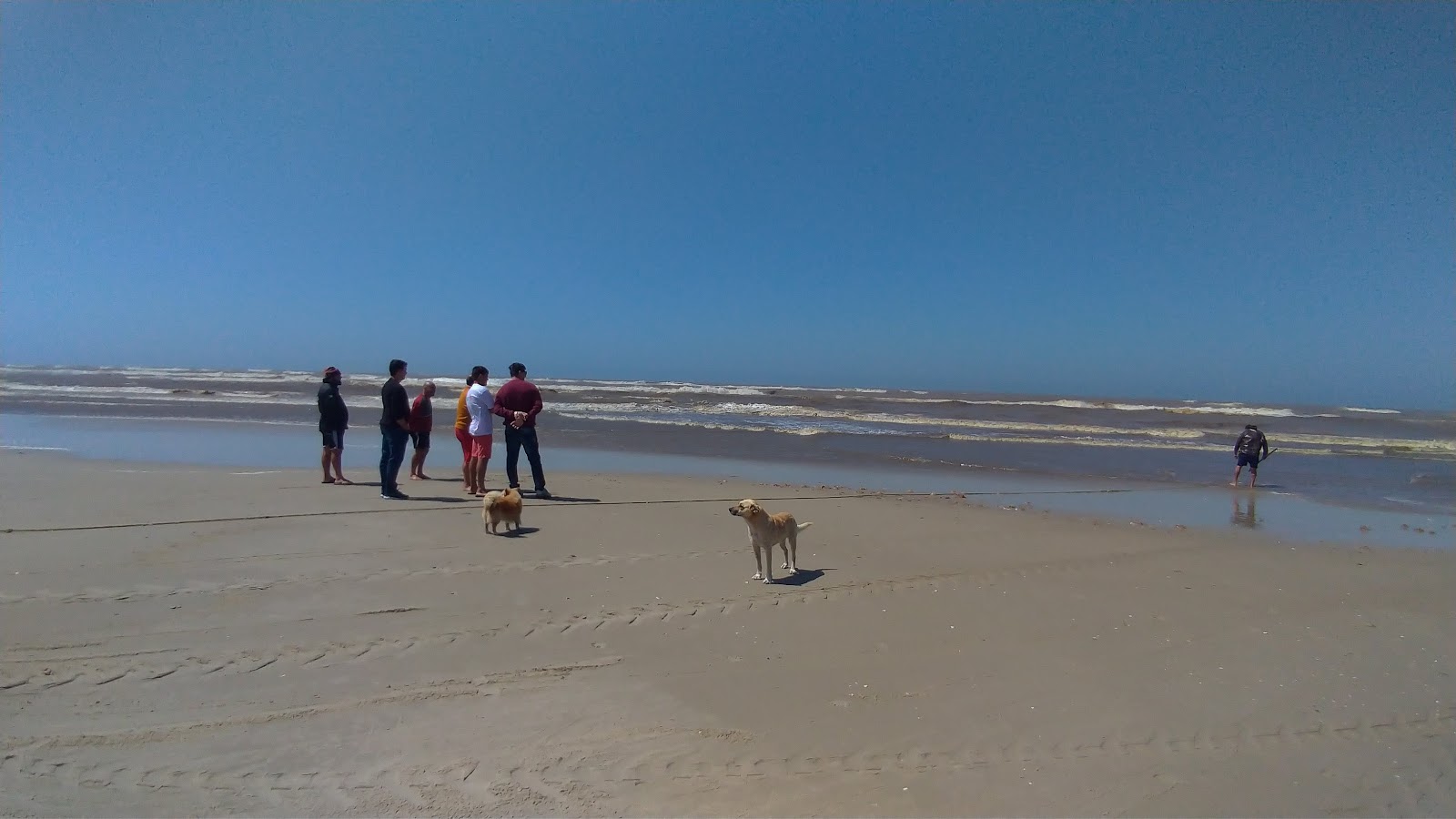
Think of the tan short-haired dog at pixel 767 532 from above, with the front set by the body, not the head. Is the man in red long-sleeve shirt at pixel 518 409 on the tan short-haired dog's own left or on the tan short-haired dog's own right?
on the tan short-haired dog's own right

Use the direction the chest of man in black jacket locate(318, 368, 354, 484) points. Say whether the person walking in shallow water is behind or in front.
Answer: in front

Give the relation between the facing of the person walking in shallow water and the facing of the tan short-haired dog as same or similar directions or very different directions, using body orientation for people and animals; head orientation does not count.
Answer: very different directions

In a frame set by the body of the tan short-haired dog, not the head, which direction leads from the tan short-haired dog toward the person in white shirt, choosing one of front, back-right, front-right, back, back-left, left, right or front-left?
right

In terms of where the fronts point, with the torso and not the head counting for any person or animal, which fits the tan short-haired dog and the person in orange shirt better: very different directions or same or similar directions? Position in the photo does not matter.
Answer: very different directions

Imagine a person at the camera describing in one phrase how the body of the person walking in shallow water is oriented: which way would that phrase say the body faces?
away from the camera

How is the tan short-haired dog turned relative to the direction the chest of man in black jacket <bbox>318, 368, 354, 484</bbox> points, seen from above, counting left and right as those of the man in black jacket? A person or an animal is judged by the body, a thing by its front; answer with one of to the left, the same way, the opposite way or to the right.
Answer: the opposite way

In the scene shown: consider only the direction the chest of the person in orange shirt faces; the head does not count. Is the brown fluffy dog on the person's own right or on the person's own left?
on the person's own right

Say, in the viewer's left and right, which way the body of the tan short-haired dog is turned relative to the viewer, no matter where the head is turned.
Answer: facing the viewer and to the left of the viewer

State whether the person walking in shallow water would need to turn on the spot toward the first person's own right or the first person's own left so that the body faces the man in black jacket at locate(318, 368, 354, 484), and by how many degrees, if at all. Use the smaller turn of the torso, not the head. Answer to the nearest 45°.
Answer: approximately 135° to the first person's own left

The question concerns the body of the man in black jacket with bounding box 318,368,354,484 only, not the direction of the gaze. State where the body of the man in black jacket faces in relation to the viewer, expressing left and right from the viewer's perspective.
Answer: facing to the right of the viewer

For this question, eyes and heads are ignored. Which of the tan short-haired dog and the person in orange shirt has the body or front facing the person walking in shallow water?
the person in orange shirt
